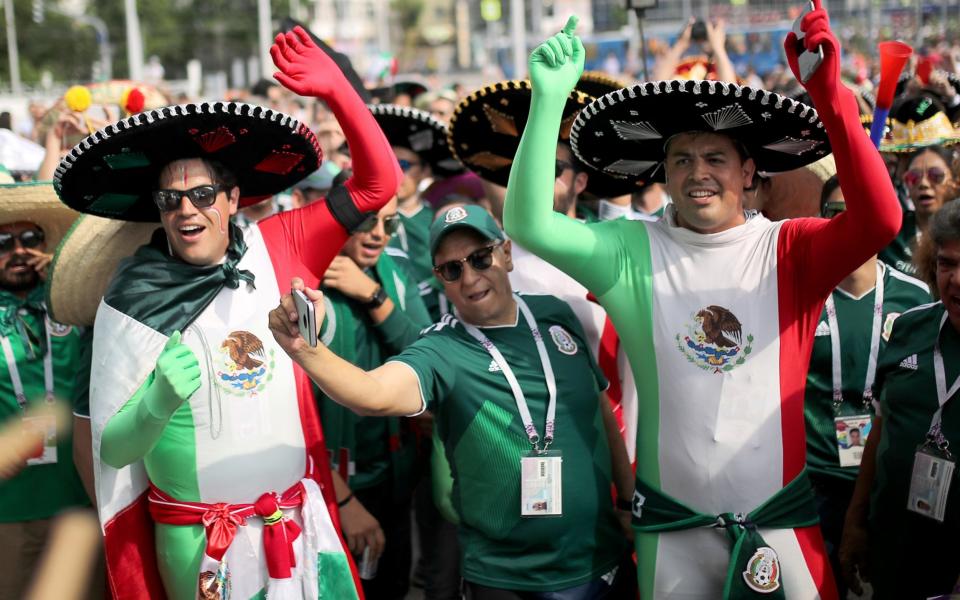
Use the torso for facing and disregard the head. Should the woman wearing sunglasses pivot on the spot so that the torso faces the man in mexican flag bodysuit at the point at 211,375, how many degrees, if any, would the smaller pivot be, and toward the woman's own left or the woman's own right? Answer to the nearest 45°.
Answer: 0° — they already face them

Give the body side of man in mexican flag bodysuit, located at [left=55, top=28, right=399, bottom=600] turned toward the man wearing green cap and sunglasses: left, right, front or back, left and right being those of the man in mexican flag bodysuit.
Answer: left

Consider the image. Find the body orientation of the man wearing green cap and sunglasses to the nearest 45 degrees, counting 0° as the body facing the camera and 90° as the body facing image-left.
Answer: approximately 0°

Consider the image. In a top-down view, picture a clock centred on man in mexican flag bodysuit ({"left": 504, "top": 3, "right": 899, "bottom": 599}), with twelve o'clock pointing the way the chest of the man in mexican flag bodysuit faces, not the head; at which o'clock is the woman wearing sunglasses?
The woman wearing sunglasses is roughly at 7 o'clock from the man in mexican flag bodysuit.

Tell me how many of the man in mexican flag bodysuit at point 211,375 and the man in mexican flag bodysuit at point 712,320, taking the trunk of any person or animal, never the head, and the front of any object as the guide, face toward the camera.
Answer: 2

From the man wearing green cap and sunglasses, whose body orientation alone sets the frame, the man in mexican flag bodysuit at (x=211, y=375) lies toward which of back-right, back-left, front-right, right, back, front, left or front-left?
right

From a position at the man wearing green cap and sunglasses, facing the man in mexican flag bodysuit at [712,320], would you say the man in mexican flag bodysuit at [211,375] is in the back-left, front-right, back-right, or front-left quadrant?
back-right

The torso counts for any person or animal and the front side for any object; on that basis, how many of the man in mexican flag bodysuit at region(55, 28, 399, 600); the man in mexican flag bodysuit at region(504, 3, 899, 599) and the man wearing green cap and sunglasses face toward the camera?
3

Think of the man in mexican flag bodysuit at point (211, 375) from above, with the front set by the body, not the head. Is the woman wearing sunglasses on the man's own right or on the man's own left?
on the man's own left

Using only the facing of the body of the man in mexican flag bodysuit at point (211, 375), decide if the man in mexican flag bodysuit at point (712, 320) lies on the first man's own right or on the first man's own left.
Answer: on the first man's own left

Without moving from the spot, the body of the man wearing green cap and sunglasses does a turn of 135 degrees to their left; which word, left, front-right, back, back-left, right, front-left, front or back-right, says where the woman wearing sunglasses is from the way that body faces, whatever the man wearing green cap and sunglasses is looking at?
front
